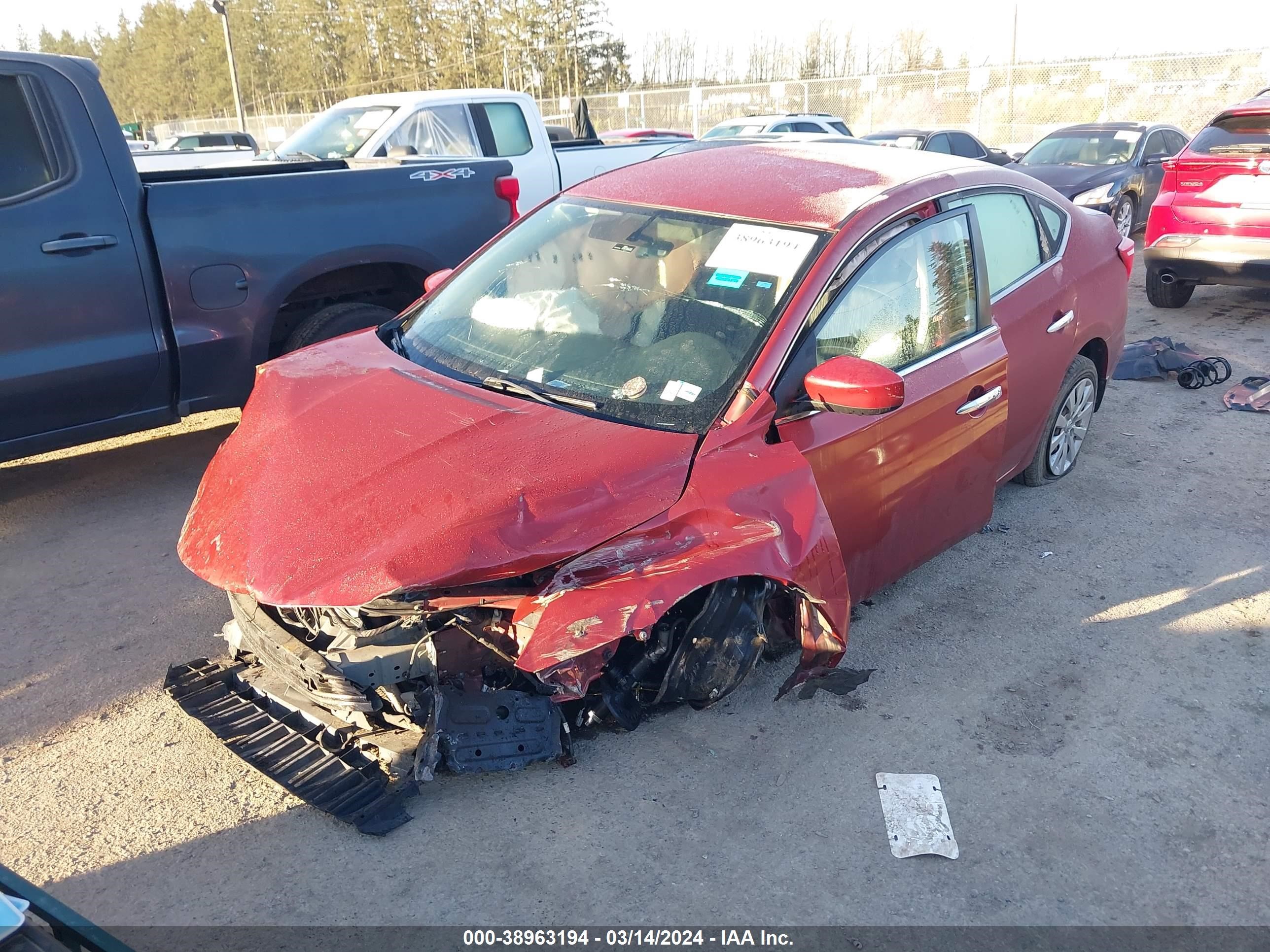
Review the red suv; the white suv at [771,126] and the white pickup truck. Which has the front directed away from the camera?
the red suv

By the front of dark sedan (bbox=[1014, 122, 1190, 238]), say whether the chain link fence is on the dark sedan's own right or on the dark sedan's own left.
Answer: on the dark sedan's own right

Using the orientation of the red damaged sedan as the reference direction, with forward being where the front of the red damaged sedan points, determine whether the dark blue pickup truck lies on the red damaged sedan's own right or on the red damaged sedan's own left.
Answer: on the red damaged sedan's own right

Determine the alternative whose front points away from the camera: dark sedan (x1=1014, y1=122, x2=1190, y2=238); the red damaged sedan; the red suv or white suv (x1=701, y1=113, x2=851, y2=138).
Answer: the red suv

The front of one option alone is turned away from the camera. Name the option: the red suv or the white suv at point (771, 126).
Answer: the red suv

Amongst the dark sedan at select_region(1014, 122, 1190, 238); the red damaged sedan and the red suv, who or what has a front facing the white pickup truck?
the dark sedan

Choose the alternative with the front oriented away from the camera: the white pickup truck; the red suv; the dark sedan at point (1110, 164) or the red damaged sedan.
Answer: the red suv

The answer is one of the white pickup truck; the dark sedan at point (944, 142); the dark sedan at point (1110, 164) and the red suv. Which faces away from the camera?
the red suv

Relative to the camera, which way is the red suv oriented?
away from the camera

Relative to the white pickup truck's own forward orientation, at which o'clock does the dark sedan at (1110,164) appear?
The dark sedan is roughly at 7 o'clock from the white pickup truck.

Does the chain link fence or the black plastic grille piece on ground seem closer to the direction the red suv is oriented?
the chain link fence

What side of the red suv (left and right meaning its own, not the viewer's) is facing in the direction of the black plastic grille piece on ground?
back

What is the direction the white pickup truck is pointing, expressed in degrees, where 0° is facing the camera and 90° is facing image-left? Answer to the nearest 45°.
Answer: approximately 45°

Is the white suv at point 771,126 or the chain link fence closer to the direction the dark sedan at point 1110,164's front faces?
the white suv
